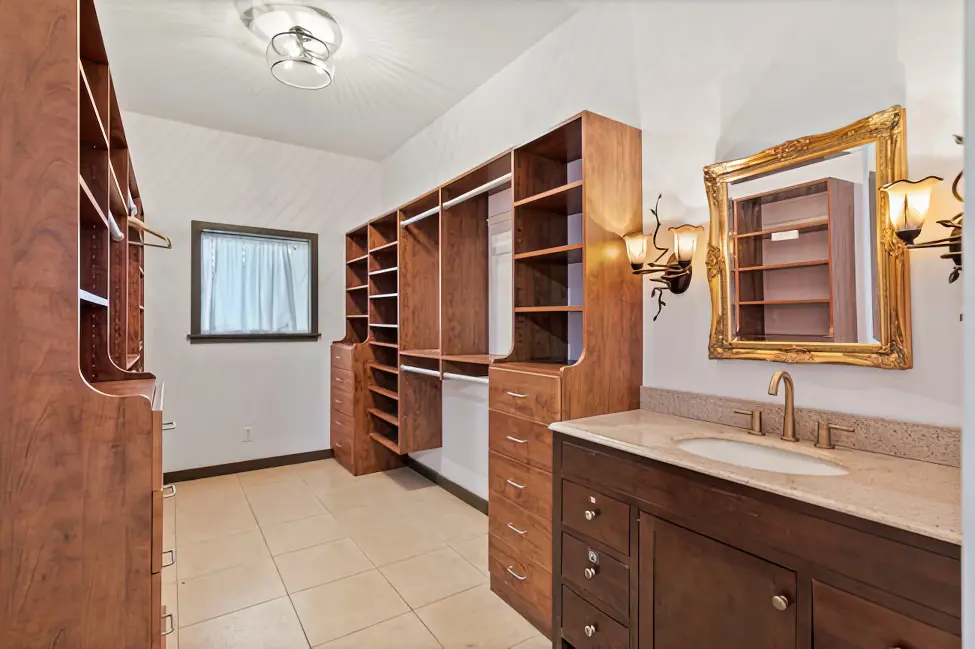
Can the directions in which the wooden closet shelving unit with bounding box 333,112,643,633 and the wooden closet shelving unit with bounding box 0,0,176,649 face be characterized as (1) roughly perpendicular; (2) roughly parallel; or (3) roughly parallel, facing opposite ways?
roughly parallel, facing opposite ways

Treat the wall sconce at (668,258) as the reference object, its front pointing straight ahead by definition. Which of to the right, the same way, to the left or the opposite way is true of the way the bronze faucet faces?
the same way

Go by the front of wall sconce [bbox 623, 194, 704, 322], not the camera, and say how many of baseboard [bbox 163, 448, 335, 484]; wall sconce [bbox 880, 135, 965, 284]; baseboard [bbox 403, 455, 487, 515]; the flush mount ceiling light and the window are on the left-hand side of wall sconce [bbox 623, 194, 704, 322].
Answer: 1

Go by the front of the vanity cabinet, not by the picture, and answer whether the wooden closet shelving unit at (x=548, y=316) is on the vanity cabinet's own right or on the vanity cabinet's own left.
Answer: on the vanity cabinet's own right

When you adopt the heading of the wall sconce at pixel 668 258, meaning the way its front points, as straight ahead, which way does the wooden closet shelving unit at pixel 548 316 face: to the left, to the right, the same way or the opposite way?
the same way

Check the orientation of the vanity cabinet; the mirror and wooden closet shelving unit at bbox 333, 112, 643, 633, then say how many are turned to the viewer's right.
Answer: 0

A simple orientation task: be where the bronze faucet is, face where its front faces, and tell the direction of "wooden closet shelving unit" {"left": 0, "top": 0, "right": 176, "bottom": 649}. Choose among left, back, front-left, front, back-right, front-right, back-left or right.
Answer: front

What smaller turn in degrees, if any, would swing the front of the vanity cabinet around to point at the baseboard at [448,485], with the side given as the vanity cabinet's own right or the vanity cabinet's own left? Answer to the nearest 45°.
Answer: approximately 90° to the vanity cabinet's own right

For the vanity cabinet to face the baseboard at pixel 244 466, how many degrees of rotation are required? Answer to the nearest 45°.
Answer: approximately 45° to its right

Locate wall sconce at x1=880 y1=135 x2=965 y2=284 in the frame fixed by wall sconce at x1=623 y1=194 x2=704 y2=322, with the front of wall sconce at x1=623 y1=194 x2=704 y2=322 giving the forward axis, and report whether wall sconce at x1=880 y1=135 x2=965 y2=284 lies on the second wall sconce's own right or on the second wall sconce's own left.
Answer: on the second wall sconce's own left

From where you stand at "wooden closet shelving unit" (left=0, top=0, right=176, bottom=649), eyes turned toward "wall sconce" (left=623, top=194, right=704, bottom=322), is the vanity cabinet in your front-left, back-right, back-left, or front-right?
front-right

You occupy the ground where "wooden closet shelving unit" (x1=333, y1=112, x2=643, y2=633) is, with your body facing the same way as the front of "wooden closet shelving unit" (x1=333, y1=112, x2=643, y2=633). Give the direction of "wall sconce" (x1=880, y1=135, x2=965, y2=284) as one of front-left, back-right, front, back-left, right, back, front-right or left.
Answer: left

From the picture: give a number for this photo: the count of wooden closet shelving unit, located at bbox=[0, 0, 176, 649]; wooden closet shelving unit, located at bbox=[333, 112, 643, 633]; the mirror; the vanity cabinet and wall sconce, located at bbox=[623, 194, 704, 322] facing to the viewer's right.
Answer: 1

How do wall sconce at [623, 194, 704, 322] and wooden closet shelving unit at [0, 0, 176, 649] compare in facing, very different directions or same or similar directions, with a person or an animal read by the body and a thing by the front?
very different directions

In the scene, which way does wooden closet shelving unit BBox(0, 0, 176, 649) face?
to the viewer's right

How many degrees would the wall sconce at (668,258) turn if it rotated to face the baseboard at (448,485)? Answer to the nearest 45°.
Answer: approximately 90° to its right

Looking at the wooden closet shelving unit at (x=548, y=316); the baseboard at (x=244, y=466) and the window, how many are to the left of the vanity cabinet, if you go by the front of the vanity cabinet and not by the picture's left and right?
0
